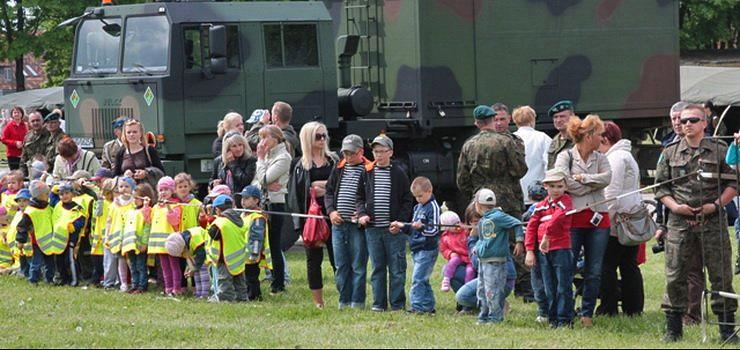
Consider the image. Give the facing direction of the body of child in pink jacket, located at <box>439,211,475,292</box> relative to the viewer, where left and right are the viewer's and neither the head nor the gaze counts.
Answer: facing the viewer and to the left of the viewer

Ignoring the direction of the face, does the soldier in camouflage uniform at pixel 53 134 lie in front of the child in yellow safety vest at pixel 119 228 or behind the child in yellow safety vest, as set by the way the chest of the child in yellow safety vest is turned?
behind

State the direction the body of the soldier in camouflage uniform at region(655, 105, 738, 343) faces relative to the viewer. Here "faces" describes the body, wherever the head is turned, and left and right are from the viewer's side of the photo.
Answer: facing the viewer

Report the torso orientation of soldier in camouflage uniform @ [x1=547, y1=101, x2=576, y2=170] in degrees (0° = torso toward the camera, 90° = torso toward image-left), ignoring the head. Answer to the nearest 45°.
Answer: approximately 45°

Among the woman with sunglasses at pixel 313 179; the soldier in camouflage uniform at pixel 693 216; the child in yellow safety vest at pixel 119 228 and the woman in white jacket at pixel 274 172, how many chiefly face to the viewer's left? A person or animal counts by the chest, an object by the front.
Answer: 1

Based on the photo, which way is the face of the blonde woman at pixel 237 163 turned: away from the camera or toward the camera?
toward the camera

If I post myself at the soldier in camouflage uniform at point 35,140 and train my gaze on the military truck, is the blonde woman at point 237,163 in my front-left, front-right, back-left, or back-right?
front-right

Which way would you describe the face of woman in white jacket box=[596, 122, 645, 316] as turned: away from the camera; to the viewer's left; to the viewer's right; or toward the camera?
to the viewer's left

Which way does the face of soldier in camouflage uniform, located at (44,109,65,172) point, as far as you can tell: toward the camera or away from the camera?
toward the camera

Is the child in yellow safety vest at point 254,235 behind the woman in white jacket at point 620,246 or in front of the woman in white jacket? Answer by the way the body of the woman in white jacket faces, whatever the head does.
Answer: in front

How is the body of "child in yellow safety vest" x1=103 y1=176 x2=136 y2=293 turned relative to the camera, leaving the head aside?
toward the camera
